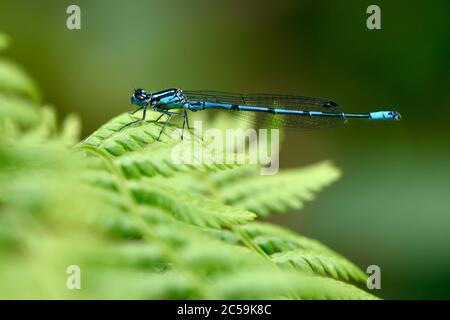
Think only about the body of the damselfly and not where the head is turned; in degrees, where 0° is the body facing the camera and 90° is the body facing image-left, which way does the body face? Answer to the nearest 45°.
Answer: approximately 90°
